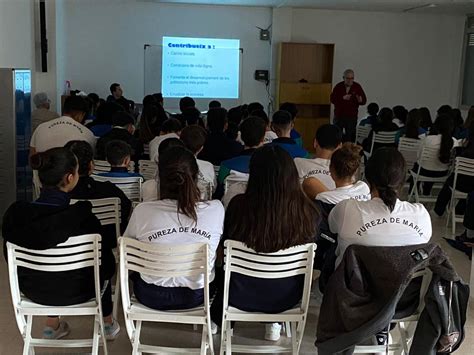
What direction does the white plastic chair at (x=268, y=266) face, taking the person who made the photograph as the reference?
facing away from the viewer

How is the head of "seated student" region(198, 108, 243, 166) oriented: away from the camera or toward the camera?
away from the camera

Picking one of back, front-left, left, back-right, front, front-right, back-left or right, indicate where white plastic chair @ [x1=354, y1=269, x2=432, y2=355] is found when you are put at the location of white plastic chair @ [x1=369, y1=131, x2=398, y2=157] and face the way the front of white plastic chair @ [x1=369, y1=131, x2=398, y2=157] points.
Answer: back

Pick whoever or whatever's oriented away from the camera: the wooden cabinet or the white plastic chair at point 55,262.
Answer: the white plastic chair

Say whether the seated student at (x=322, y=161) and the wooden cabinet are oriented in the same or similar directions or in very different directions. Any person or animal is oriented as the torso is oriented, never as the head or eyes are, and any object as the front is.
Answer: very different directions

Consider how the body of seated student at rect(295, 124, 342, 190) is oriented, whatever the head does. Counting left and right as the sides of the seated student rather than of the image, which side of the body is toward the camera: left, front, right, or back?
back

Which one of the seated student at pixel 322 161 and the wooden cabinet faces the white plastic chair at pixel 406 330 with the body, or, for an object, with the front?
the wooden cabinet

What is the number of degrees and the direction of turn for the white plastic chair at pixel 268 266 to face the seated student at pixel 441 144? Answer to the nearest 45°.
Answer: approximately 45° to its right

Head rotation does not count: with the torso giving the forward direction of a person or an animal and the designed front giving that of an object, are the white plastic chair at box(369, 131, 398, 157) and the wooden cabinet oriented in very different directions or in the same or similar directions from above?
very different directions

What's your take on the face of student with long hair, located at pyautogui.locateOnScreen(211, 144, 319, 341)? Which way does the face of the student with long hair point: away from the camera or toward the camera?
away from the camera

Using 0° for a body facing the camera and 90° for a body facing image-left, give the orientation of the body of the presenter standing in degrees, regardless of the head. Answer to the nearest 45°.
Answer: approximately 0°

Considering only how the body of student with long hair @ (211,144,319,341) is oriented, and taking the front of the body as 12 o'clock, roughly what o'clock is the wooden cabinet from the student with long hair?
The wooden cabinet is roughly at 12 o'clock from the student with long hair.

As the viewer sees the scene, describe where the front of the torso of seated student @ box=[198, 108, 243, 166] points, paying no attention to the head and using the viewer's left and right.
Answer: facing away from the viewer

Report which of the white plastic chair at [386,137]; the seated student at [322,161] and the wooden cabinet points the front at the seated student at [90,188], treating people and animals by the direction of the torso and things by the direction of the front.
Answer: the wooden cabinet

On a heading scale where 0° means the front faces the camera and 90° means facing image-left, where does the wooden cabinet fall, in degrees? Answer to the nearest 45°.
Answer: approximately 0°

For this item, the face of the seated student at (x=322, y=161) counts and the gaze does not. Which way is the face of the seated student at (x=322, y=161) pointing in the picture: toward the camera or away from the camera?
away from the camera

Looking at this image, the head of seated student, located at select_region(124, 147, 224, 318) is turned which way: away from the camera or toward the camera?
away from the camera

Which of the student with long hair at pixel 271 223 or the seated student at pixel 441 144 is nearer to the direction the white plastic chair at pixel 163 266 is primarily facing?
the seated student

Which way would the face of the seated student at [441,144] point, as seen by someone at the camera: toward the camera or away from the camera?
away from the camera

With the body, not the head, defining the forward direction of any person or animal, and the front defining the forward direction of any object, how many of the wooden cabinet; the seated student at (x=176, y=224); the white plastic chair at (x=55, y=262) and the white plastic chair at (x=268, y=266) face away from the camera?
3
